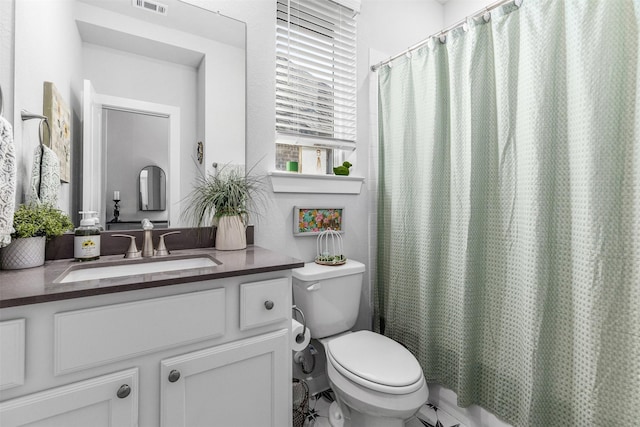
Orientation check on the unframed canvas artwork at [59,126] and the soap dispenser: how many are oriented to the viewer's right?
1

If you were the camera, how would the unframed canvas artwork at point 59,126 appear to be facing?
facing to the right of the viewer

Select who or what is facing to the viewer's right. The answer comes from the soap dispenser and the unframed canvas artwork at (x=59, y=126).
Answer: the unframed canvas artwork

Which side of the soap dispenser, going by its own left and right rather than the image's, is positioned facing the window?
left

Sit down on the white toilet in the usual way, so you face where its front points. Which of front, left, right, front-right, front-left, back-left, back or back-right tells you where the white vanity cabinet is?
right

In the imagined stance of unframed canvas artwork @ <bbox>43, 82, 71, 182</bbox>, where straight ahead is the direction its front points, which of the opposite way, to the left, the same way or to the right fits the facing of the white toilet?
to the right

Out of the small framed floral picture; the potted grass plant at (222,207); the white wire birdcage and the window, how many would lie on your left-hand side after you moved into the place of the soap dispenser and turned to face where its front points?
4

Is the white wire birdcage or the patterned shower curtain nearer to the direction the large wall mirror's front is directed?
the patterned shower curtain

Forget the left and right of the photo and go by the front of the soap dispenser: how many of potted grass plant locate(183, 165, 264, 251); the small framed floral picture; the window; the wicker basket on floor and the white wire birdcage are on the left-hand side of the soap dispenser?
5

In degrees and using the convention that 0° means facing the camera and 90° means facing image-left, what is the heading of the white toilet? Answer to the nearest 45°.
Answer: approximately 315°
